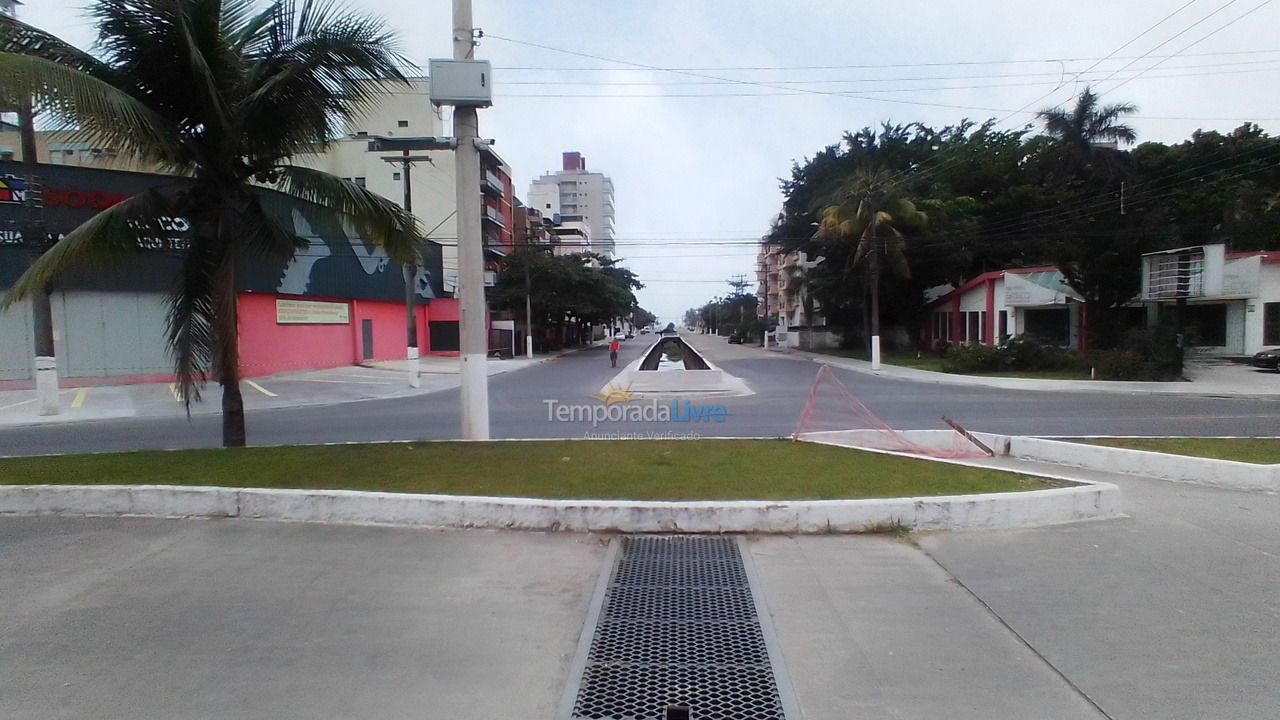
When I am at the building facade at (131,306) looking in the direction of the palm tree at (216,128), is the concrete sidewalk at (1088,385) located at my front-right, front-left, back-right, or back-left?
front-left

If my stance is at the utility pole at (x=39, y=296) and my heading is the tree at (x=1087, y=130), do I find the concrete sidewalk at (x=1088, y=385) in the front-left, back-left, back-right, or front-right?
front-right

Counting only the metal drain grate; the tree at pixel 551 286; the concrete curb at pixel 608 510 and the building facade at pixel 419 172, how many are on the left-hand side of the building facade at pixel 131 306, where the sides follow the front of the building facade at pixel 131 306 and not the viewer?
2

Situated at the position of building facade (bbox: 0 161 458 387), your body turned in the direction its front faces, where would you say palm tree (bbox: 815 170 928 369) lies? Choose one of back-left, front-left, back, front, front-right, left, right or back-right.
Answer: front-left

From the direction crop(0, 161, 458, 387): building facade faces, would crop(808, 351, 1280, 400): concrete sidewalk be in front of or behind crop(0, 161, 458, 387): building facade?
in front

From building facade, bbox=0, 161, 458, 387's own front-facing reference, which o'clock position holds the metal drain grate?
The metal drain grate is roughly at 1 o'clock from the building facade.

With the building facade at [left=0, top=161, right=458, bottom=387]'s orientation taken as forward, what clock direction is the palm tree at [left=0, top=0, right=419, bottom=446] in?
The palm tree is roughly at 1 o'clock from the building facade.

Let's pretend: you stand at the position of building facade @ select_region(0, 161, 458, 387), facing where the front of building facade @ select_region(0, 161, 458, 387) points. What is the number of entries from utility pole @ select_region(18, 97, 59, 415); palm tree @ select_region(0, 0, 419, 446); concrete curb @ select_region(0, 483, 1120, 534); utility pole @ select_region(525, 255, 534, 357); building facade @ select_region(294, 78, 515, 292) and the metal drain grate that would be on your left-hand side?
2

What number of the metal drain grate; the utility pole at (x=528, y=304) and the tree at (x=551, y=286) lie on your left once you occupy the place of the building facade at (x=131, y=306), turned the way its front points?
2

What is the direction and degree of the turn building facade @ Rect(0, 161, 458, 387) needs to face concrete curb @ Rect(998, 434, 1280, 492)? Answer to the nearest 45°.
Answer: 0° — it already faces it

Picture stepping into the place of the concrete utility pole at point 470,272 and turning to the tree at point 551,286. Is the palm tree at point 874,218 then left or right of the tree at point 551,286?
right

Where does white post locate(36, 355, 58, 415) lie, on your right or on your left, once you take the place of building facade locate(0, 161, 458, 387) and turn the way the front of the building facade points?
on your right

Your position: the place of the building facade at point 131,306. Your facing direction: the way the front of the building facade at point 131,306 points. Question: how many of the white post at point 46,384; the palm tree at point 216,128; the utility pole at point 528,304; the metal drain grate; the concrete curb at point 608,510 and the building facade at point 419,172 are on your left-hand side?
2

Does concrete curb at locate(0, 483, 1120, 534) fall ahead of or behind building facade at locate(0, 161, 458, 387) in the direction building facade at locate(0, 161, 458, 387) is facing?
ahead

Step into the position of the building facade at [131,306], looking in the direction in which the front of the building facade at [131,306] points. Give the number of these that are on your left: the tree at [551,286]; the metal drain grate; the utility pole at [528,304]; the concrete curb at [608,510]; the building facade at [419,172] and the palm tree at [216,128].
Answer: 3
